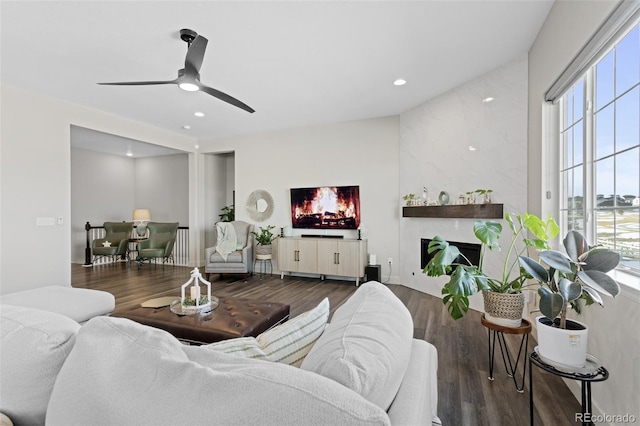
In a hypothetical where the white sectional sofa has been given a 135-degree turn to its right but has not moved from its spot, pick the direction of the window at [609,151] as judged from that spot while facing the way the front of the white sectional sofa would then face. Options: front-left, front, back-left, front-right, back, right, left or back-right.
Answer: front-left

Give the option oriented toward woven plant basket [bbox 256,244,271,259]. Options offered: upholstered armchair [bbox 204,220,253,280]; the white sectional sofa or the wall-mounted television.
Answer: the white sectional sofa

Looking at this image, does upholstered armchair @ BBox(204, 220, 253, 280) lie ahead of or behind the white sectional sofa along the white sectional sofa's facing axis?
ahead

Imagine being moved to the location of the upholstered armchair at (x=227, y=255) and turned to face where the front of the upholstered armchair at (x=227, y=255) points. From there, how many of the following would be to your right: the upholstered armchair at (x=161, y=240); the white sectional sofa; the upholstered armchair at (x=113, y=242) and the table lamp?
3

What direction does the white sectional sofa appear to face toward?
away from the camera

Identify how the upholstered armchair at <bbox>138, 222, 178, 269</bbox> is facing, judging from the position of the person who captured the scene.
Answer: facing the viewer and to the left of the viewer

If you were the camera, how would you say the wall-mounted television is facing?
facing the viewer

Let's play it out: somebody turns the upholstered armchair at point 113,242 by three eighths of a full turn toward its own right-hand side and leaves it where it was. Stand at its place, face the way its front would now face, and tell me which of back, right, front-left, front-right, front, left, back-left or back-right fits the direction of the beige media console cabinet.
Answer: back-right

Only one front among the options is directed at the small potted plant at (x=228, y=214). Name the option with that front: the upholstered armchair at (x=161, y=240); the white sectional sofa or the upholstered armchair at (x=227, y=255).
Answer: the white sectional sofa

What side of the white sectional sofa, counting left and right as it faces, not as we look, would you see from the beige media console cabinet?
front

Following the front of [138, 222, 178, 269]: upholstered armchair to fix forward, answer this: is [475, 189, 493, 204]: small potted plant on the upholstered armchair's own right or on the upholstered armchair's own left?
on the upholstered armchair's own left

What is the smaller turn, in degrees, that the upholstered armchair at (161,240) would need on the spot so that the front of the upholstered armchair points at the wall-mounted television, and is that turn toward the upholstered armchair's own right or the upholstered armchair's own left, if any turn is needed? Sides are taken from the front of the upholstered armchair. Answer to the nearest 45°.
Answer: approximately 90° to the upholstered armchair's own left

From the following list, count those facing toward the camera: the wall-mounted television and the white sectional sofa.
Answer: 1

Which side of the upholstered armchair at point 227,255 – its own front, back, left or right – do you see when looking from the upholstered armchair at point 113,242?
right

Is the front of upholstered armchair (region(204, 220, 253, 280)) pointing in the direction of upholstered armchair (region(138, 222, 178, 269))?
no

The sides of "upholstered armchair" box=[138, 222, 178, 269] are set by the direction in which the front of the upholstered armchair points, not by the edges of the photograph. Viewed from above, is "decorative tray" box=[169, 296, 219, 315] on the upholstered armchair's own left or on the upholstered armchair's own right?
on the upholstered armchair's own left

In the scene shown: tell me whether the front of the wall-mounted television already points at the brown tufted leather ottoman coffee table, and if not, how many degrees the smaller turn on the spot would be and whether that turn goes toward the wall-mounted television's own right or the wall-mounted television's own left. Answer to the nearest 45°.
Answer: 0° — it already faces it

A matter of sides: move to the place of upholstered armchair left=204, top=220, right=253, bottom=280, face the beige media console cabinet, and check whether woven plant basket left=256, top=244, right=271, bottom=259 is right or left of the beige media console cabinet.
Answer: left

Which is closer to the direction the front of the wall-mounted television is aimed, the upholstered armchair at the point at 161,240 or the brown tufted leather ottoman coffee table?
the brown tufted leather ottoman coffee table

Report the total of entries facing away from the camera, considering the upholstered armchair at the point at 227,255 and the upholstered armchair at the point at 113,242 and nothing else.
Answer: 0

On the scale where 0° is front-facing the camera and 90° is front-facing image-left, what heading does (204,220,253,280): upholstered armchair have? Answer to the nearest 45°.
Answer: approximately 45°

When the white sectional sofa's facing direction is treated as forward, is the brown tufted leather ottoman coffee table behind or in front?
in front

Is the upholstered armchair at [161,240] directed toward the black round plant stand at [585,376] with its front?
no
